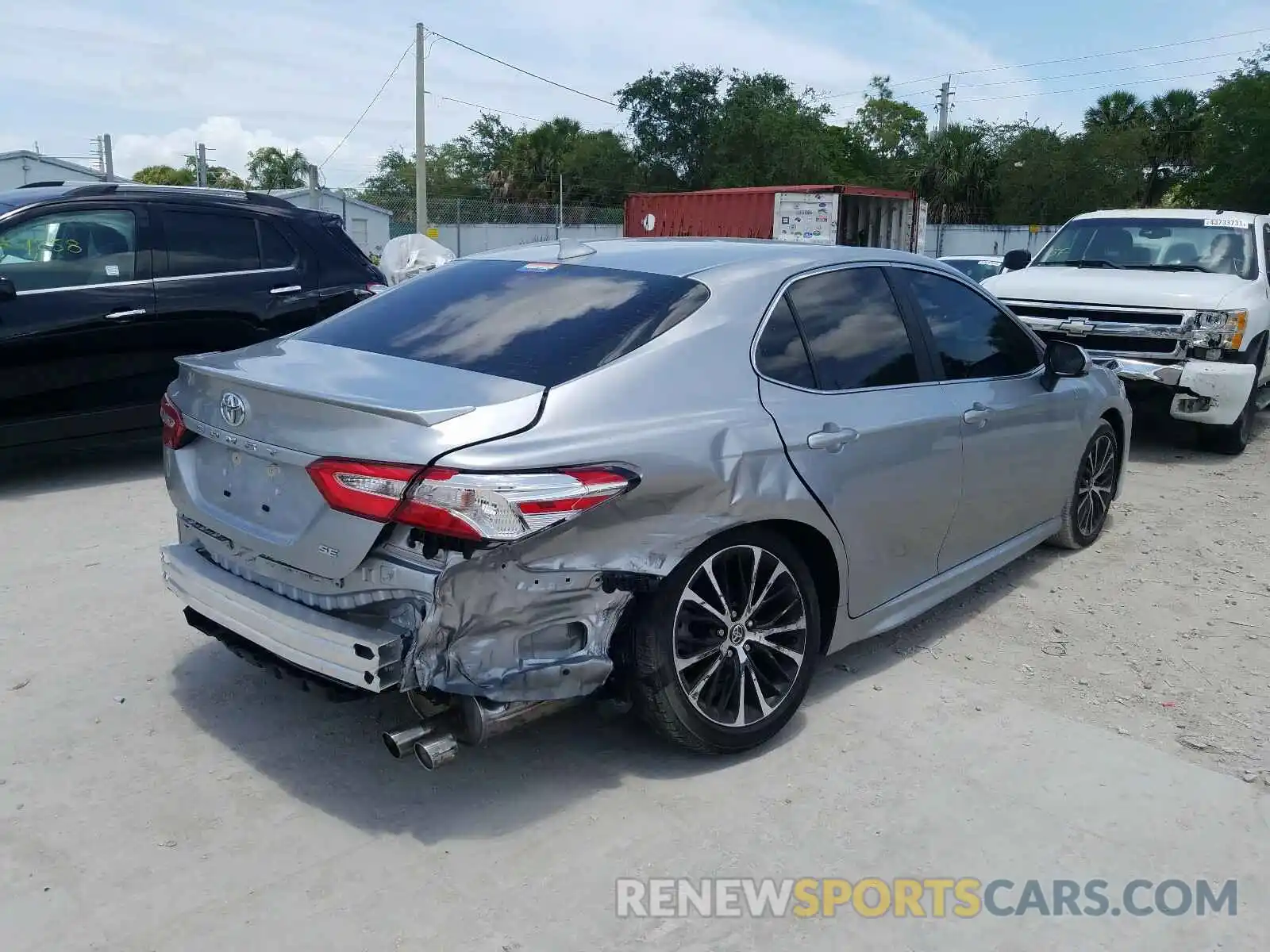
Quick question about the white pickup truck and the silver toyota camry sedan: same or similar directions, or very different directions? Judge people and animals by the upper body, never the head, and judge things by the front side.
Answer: very different directions

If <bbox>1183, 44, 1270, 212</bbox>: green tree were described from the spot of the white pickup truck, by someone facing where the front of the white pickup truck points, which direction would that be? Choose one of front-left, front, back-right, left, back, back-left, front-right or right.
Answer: back-right

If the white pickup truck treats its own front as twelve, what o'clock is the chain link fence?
The chain link fence is roughly at 3 o'clock from the white pickup truck.

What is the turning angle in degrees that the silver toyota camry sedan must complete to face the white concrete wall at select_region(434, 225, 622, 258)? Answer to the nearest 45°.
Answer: approximately 45° to its left

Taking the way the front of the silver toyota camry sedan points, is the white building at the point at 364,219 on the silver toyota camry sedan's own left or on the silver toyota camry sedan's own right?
on the silver toyota camry sedan's own left

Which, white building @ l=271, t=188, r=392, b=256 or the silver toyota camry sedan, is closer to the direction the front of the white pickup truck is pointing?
the silver toyota camry sedan

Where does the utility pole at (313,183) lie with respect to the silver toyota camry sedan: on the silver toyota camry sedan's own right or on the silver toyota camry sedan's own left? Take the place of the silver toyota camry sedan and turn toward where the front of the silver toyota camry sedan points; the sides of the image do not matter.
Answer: on the silver toyota camry sedan's own left

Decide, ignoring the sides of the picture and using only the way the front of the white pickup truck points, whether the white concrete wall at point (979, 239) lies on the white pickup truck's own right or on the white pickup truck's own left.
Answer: on the white pickup truck's own right

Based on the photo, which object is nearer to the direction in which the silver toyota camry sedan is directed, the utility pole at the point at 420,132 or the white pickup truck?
the white pickup truck

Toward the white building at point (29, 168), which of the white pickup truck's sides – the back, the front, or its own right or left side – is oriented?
right

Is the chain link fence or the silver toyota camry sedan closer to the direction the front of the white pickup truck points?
the silver toyota camry sedan

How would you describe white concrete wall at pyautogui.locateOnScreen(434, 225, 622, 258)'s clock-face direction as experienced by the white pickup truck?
The white concrete wall is roughly at 3 o'clock from the white pickup truck.

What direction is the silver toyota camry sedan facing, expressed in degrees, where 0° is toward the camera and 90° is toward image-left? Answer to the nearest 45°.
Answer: approximately 225°

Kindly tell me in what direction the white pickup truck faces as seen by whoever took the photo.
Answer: facing the viewer and to the left of the viewer

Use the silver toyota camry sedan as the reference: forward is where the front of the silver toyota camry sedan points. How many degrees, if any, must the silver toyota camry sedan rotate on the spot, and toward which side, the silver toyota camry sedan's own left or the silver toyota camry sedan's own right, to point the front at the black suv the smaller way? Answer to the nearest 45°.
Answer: approximately 90° to the silver toyota camry sedan's own left
